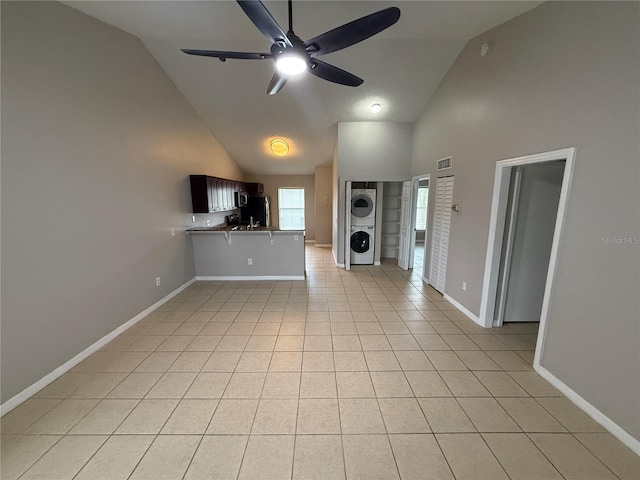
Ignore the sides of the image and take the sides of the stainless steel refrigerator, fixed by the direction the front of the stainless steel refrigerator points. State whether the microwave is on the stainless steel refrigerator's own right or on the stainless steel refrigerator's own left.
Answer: on the stainless steel refrigerator's own right

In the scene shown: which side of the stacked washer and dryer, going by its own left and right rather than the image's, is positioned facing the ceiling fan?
front

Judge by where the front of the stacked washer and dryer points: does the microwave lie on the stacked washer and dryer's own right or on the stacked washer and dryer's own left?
on the stacked washer and dryer's own right

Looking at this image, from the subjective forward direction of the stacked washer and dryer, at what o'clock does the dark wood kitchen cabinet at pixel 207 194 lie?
The dark wood kitchen cabinet is roughly at 2 o'clock from the stacked washer and dryer.

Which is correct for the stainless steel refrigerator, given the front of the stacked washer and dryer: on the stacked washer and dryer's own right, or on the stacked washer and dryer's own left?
on the stacked washer and dryer's own right

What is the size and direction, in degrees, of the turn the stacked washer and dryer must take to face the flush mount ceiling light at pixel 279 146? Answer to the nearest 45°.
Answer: approximately 90° to its right

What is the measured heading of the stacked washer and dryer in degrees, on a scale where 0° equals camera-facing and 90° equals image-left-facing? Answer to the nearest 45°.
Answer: approximately 0°

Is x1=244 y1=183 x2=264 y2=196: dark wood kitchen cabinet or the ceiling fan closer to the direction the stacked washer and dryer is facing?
the ceiling fan

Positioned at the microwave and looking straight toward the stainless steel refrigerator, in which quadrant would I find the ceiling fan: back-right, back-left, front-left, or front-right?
back-right
